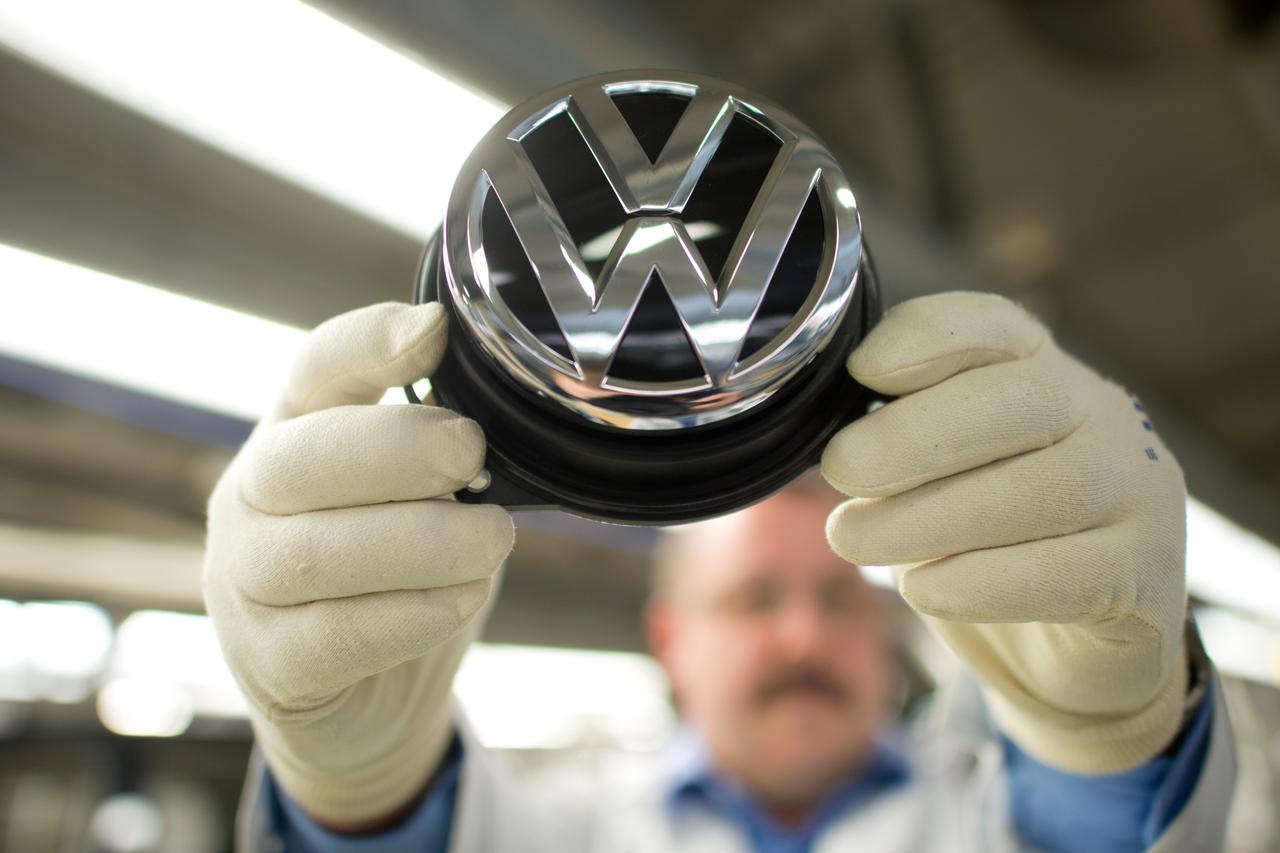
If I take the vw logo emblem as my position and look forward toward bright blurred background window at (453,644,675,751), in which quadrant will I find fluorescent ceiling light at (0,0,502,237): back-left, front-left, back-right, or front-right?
front-left

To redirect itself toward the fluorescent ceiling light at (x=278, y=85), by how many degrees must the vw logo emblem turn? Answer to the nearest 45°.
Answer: approximately 135° to its right

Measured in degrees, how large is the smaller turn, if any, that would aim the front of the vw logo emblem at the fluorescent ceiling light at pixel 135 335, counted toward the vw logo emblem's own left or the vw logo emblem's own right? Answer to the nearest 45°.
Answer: approximately 135° to the vw logo emblem's own right

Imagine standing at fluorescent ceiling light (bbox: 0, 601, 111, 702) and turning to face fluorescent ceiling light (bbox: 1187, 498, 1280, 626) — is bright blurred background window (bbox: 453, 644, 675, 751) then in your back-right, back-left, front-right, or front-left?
front-left

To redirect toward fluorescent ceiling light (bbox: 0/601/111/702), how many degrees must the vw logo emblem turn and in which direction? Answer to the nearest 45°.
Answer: approximately 135° to its right

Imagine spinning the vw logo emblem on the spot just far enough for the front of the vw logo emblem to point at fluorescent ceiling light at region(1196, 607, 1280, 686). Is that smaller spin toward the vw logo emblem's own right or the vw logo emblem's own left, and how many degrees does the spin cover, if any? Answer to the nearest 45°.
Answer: approximately 135° to the vw logo emblem's own left

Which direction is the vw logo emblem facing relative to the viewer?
toward the camera
